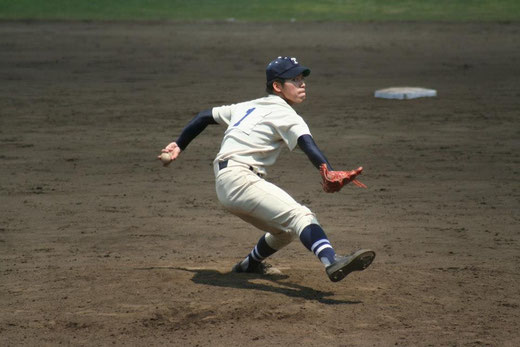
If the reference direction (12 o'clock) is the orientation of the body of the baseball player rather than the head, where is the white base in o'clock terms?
The white base is roughly at 11 o'clock from the baseball player.

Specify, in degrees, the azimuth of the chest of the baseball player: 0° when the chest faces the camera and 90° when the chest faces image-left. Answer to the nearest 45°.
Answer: approximately 225°
